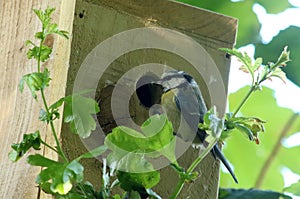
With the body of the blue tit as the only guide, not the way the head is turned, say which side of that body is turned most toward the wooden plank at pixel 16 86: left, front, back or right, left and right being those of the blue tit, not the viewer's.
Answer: front

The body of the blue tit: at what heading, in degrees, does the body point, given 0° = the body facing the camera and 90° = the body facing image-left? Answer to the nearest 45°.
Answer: approximately 90°
